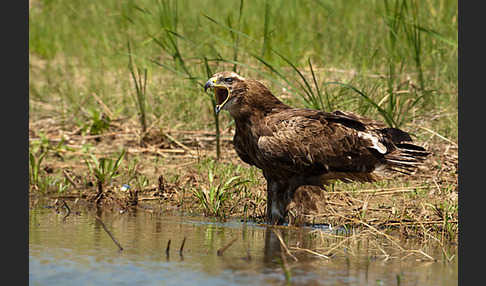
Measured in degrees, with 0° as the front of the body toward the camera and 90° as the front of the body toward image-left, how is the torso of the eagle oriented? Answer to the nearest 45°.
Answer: approximately 90°

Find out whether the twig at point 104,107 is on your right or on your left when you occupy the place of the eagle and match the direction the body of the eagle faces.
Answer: on your right
